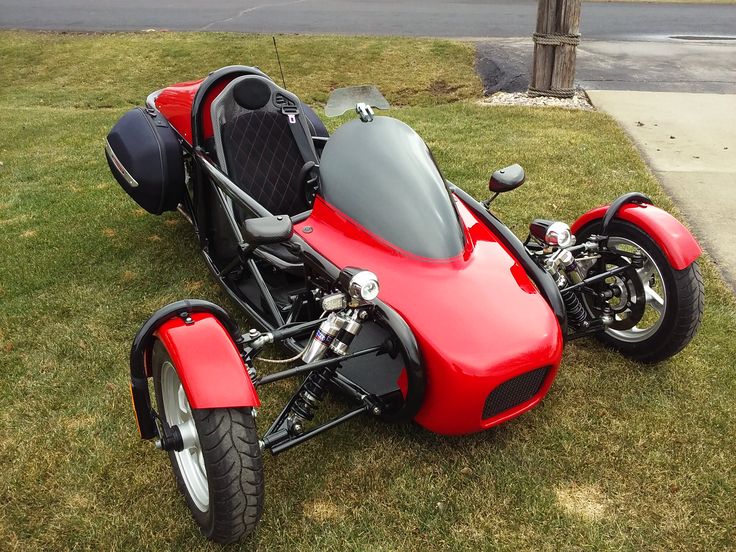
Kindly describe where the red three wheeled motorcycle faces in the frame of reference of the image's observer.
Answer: facing the viewer and to the right of the viewer
